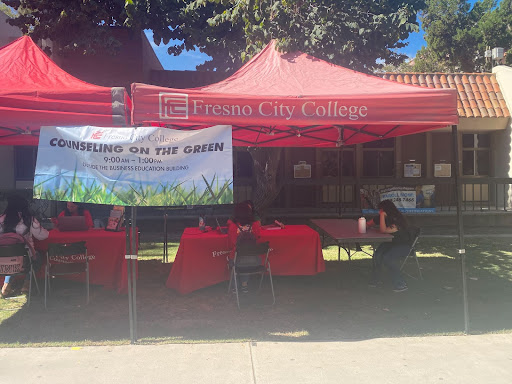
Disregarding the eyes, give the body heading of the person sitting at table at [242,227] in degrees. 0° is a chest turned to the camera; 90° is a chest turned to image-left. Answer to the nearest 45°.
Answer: approximately 180°

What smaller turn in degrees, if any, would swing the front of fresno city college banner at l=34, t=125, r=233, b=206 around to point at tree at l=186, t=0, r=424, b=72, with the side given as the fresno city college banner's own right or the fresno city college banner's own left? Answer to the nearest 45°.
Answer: approximately 135° to the fresno city college banner's own left

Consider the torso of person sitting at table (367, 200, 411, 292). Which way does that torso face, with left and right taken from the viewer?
facing to the left of the viewer

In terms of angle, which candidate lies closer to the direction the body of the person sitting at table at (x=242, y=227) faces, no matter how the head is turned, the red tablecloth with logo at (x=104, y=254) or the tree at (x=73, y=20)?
the tree

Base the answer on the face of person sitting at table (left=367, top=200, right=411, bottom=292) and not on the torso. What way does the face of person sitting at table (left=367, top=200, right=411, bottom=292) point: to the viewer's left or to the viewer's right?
to the viewer's left

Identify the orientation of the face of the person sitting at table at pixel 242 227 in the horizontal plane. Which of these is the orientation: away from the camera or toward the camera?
away from the camera

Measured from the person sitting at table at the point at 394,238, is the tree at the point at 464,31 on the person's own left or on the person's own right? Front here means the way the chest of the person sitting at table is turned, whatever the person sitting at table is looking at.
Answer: on the person's own right

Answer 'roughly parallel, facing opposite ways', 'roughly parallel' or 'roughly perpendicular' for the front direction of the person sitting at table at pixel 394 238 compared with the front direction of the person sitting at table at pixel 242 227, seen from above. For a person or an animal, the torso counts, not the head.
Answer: roughly perpendicular

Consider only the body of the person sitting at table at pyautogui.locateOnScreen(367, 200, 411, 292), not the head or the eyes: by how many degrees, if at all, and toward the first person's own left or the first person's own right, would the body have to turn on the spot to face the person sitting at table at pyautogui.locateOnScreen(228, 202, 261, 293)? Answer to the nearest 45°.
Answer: approximately 45° to the first person's own left
